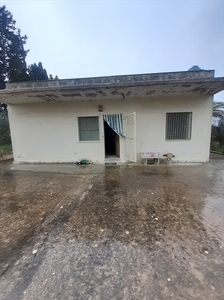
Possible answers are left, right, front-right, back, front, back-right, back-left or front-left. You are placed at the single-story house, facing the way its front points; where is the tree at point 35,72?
back-right

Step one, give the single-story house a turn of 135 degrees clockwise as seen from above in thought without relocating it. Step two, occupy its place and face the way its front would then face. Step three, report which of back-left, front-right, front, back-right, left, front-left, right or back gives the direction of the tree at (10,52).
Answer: front

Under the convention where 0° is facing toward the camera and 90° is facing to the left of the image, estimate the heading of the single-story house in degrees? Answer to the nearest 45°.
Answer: approximately 0°
